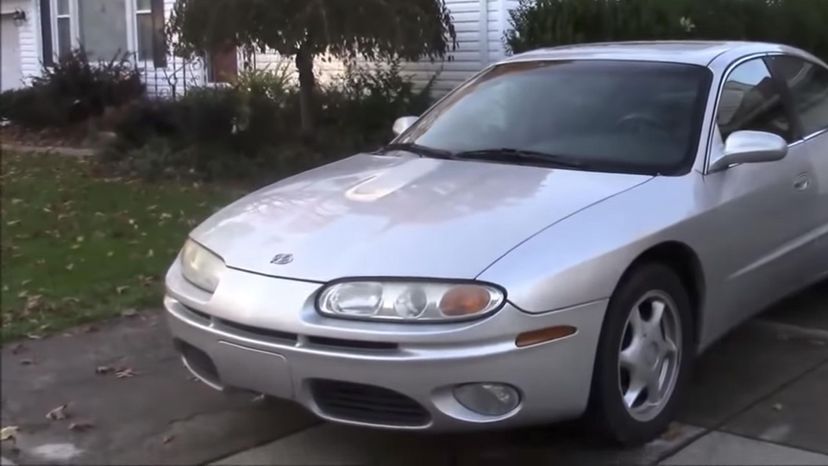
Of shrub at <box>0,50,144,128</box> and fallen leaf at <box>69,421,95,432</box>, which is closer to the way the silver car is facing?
the fallen leaf

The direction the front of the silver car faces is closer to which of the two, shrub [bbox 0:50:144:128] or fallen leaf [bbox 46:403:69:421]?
the fallen leaf

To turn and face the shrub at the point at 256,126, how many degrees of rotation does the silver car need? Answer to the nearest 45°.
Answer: approximately 135° to its right

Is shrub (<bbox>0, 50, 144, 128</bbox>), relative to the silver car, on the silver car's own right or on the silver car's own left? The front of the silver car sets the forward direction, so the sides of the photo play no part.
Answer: on the silver car's own right

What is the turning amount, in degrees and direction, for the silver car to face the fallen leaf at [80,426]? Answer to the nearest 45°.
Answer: approximately 45° to its right

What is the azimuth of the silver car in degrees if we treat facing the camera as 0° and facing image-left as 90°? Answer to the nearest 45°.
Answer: approximately 45°

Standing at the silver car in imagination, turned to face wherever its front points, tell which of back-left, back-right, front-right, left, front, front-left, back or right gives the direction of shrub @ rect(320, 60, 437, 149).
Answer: back-right

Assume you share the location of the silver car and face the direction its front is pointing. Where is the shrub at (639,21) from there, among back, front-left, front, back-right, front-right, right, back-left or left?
back-right

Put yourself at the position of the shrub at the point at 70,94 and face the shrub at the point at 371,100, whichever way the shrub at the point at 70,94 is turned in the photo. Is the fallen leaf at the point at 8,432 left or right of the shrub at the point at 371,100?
right
